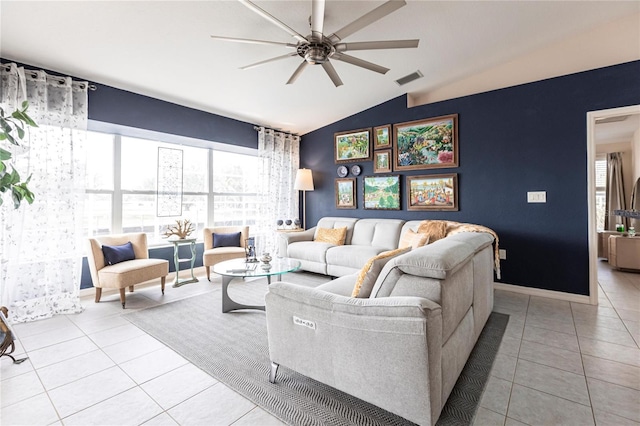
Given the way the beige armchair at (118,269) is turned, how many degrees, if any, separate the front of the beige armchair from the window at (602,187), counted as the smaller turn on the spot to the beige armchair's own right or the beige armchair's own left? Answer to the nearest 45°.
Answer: approximately 45° to the beige armchair's own left

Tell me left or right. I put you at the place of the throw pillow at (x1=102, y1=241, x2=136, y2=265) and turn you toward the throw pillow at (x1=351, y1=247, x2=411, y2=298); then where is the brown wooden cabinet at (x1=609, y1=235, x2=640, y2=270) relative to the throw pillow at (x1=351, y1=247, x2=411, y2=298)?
left

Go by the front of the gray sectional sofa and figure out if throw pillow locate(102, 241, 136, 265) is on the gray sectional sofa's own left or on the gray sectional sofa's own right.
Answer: on the gray sectional sofa's own right

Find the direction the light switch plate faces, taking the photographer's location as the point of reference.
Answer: facing the viewer

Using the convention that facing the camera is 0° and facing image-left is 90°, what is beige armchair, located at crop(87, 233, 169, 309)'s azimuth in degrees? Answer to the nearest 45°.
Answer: approximately 315°

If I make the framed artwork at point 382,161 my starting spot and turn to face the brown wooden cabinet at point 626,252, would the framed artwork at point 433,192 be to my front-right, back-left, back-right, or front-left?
front-right

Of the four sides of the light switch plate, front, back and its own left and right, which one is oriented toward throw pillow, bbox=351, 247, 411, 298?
front

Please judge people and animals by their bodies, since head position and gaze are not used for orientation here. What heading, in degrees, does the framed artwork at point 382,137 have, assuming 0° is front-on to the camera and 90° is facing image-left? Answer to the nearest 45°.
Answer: approximately 45°
